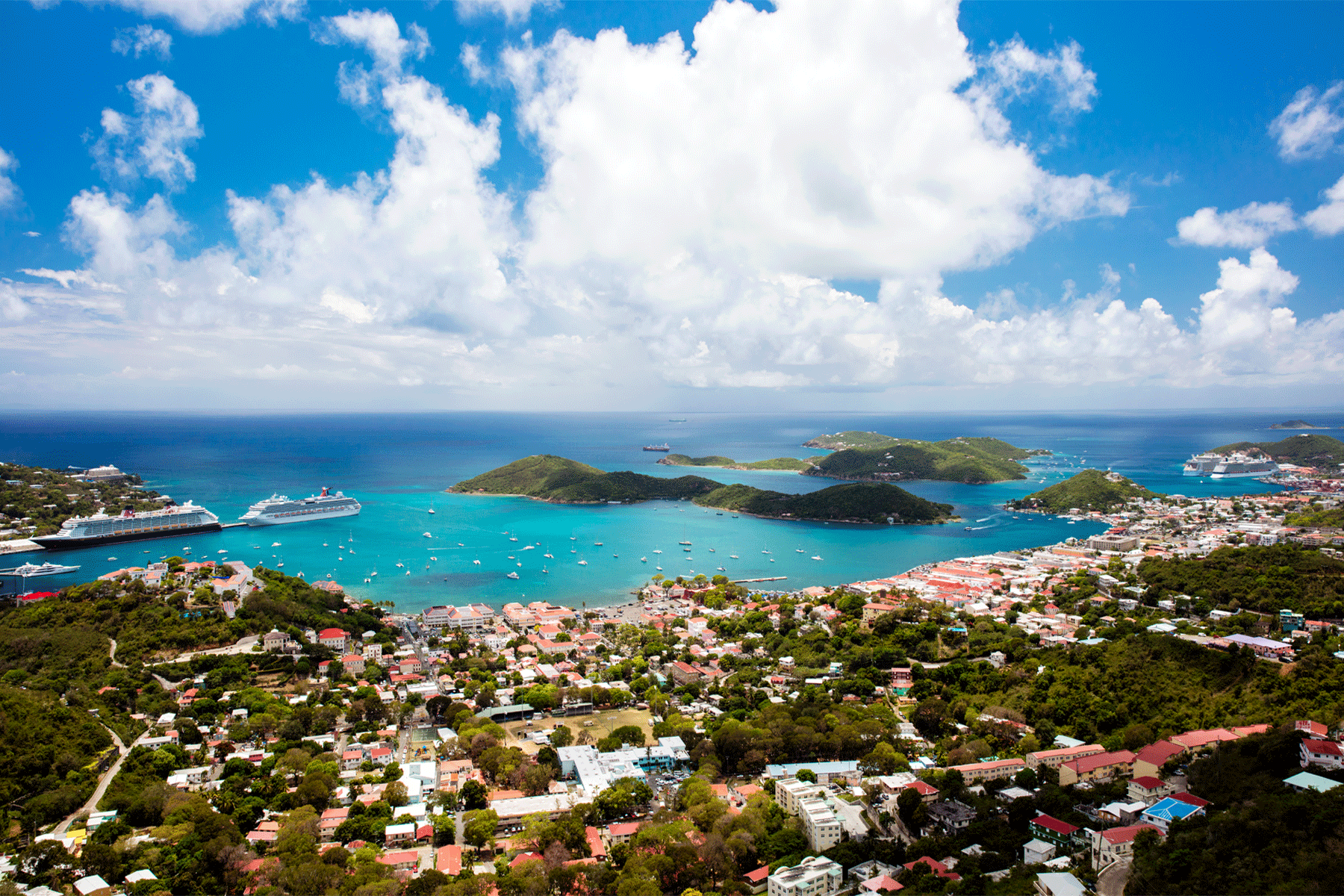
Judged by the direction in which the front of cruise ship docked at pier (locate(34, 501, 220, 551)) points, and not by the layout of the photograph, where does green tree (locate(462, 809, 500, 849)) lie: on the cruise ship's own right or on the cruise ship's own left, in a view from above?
on the cruise ship's own left

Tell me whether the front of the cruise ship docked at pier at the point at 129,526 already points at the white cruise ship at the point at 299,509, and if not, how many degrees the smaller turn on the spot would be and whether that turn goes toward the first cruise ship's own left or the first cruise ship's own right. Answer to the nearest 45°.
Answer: approximately 135° to the first cruise ship's own left

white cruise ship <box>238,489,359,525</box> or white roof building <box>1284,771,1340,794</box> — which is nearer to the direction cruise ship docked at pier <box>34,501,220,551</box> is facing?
the white roof building

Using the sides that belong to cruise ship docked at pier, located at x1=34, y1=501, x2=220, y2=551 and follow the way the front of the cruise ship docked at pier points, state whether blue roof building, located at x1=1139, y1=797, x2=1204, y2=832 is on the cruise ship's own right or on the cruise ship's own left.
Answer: on the cruise ship's own left

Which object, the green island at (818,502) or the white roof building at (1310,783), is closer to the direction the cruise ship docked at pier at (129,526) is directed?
the white roof building

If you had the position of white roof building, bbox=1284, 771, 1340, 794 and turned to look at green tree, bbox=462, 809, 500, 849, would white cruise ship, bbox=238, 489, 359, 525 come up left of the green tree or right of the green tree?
right

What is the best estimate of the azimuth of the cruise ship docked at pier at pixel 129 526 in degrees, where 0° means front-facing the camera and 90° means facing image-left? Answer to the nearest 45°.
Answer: approximately 45°
